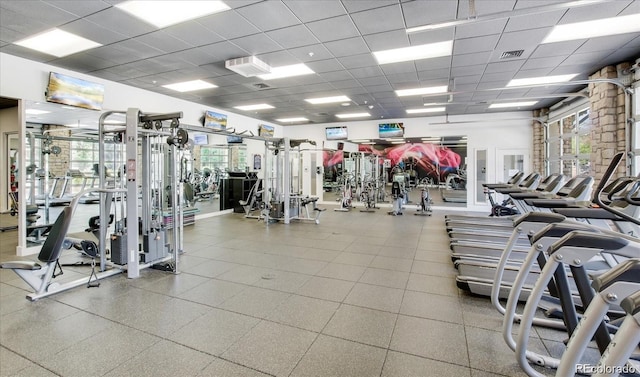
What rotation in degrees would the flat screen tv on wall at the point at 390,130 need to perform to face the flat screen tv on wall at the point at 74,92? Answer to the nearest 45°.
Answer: approximately 45° to its right

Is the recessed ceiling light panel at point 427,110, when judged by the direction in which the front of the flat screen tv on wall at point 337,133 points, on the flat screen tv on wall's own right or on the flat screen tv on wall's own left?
on the flat screen tv on wall's own left

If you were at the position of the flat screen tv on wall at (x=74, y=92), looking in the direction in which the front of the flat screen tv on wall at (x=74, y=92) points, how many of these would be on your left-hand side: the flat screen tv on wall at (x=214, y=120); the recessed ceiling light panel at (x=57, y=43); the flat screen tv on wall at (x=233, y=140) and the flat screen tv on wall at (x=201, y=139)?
3

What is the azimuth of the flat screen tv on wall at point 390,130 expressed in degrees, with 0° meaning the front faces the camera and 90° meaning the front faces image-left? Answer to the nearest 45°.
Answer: approximately 0°

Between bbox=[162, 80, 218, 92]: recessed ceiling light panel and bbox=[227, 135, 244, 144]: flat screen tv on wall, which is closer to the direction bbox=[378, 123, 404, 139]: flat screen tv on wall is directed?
the recessed ceiling light panel

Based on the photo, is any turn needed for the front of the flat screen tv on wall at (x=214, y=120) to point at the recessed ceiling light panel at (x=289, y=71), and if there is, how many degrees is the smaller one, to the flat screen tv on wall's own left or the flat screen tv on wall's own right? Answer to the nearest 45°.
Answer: approximately 45° to the flat screen tv on wall's own right

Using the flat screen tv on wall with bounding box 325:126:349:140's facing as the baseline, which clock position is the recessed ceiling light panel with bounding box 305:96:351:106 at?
The recessed ceiling light panel is roughly at 12 o'clock from the flat screen tv on wall.

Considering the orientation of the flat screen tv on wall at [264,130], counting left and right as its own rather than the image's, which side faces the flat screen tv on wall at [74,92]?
right

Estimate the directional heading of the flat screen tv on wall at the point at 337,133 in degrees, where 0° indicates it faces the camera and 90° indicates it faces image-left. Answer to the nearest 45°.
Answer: approximately 0°

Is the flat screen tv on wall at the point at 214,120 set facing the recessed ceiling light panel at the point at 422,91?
yes

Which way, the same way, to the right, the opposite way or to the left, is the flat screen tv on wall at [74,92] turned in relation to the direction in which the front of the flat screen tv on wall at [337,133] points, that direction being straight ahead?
to the left

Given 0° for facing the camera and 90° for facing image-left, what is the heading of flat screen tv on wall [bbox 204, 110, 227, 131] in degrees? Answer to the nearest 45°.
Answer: approximately 315°

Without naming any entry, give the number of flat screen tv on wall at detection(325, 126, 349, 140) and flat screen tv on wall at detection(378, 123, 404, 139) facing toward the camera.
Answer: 2
